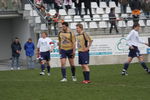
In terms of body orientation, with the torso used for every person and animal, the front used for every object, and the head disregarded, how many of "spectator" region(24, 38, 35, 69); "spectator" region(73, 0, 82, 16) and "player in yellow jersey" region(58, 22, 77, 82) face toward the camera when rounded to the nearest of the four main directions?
3

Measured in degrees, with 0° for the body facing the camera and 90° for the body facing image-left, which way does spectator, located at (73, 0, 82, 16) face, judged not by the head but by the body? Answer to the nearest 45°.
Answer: approximately 0°

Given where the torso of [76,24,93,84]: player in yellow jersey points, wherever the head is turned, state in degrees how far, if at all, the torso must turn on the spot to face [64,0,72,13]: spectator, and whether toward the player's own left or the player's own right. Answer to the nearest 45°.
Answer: approximately 135° to the player's own right

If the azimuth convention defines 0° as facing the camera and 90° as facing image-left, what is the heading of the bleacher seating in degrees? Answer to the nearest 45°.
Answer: approximately 0°

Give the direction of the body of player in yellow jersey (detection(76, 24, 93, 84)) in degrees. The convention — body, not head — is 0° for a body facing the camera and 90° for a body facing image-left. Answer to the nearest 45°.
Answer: approximately 45°

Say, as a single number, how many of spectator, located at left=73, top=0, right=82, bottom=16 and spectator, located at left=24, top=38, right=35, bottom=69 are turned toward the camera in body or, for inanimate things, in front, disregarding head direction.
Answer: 2

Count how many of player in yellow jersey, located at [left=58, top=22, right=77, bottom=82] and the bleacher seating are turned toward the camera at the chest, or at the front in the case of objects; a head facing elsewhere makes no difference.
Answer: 2

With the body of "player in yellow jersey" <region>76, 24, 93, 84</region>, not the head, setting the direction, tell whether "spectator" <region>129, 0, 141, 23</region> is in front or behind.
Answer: behind

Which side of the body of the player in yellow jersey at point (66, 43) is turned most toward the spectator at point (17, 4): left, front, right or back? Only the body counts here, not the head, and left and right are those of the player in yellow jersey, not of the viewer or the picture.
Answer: back

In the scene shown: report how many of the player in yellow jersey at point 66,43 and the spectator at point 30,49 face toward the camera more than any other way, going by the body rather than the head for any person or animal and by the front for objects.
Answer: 2
